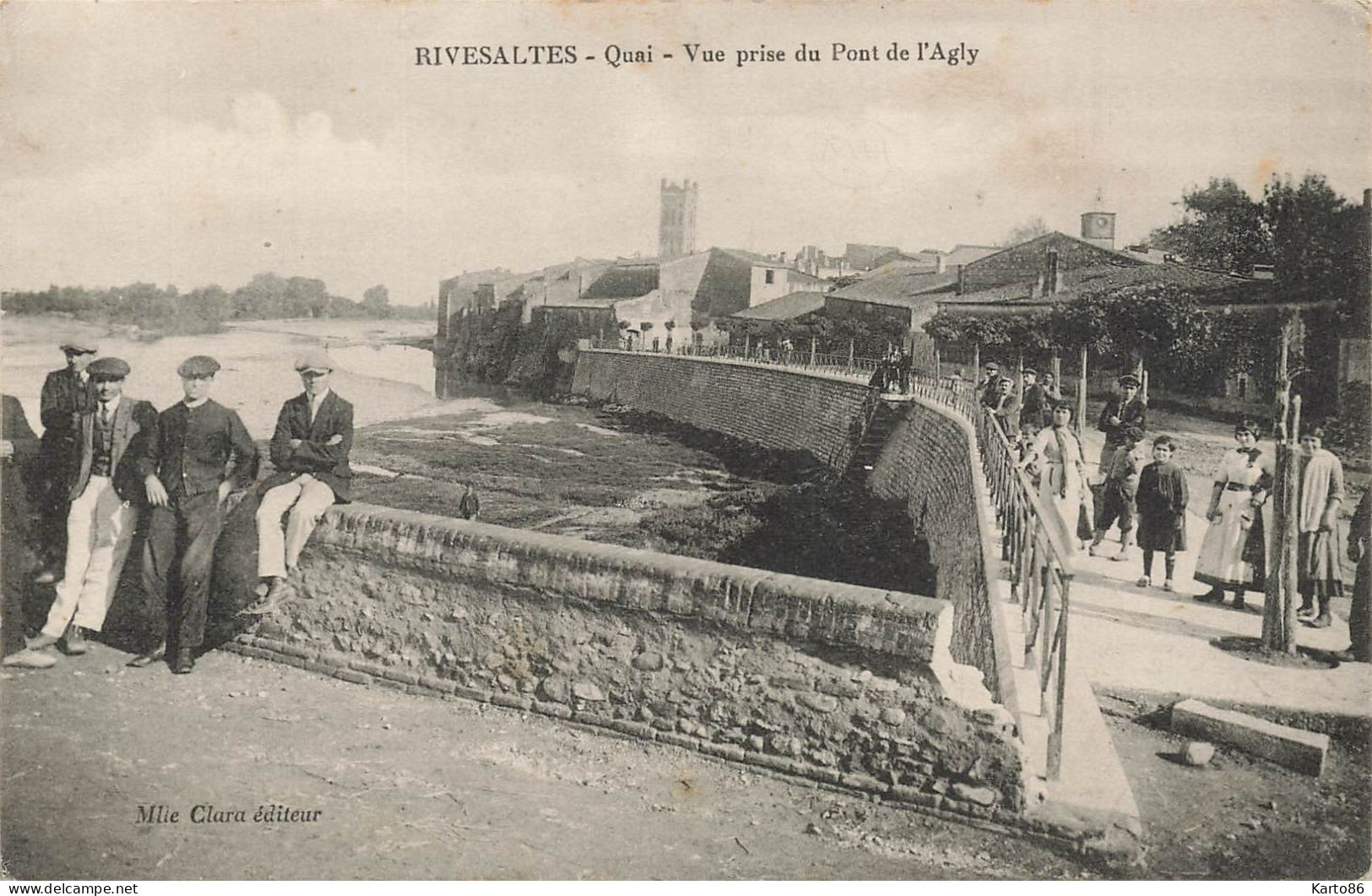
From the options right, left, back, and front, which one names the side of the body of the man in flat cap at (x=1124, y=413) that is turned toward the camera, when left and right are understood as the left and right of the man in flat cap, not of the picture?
front

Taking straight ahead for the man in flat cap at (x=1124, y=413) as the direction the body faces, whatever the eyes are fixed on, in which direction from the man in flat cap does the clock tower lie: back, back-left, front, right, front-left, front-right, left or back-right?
back

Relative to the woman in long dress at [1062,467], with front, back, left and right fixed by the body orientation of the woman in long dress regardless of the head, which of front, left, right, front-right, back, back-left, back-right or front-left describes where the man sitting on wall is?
front-right

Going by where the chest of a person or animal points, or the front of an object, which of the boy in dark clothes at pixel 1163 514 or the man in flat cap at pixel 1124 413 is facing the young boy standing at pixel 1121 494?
the man in flat cap

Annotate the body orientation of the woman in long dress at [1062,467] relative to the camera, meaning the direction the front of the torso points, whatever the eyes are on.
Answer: toward the camera

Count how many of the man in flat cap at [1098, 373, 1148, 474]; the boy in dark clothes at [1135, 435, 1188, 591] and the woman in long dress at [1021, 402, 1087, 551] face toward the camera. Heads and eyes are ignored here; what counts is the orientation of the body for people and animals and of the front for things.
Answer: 3
